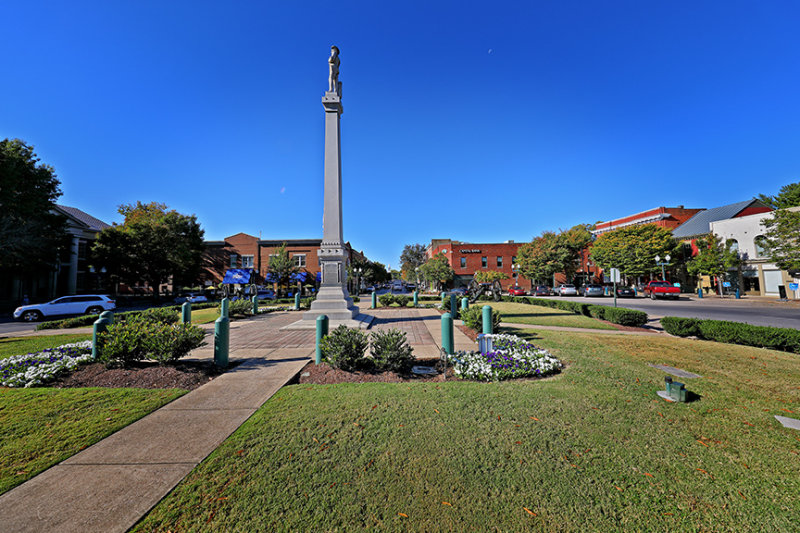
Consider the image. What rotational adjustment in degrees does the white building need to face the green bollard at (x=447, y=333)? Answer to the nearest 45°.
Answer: approximately 45° to its left

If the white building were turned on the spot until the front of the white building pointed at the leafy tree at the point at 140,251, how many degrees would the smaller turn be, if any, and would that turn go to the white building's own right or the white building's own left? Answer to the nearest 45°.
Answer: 0° — it already faces it

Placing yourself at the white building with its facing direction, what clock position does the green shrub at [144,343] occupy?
The green shrub is roughly at 11 o'clock from the white building.

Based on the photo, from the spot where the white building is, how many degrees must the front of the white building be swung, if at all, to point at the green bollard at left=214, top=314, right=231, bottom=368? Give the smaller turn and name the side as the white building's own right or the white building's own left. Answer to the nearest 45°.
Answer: approximately 45° to the white building's own left

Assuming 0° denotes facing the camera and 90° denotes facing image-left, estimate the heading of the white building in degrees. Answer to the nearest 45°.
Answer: approximately 45°

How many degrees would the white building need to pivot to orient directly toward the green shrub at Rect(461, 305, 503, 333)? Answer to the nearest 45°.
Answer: approximately 45° to its left

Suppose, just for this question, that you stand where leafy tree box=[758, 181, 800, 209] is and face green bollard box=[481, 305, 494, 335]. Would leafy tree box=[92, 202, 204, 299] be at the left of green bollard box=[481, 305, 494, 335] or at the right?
right
